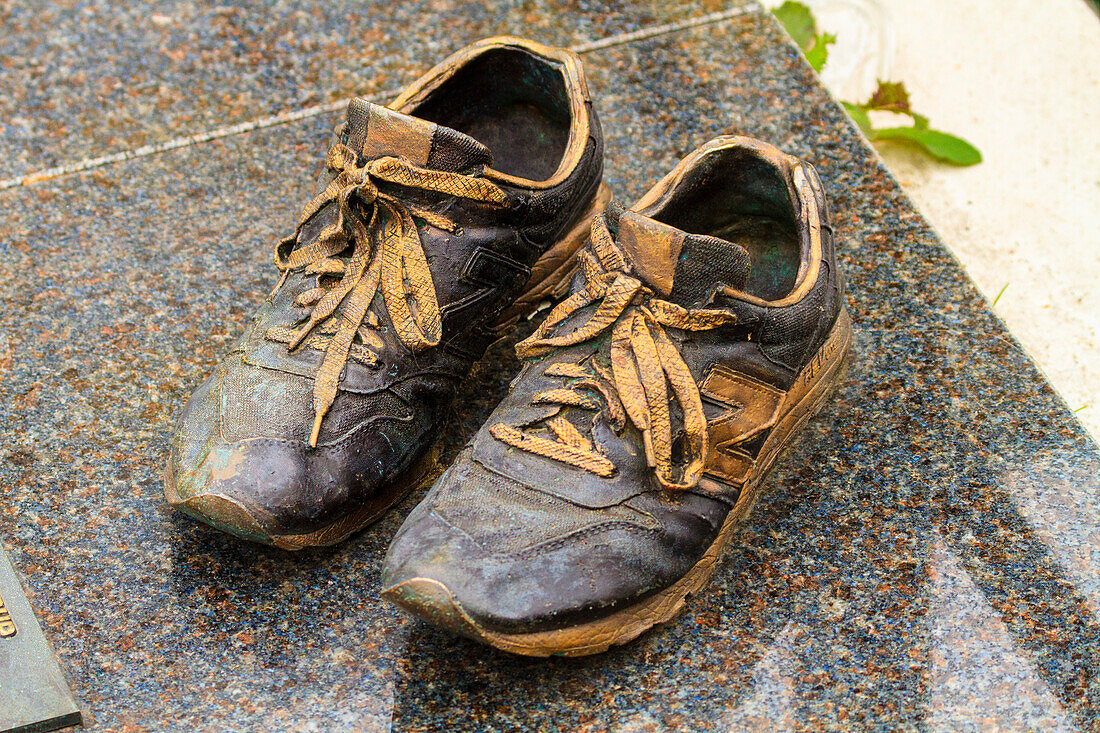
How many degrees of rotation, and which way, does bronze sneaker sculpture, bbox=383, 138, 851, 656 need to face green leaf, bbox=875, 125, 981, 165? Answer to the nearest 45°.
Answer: approximately 135° to its right

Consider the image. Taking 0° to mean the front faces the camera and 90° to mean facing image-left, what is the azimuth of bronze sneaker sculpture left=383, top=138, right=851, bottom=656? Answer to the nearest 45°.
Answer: approximately 45°

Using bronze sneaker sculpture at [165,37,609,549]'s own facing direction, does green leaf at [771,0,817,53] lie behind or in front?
behind

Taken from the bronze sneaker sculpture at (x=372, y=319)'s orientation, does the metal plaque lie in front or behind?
in front

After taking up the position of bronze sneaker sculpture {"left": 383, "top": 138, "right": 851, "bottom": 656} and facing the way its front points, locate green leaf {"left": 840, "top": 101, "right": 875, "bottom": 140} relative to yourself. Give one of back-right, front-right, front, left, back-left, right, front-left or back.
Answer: back-right

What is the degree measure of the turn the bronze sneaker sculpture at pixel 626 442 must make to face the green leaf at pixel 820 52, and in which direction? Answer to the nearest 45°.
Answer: approximately 135° to its right

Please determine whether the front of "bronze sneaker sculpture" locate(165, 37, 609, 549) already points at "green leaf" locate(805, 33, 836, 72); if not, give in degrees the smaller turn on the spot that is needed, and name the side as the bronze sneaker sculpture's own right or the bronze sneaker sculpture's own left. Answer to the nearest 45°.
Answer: approximately 180°

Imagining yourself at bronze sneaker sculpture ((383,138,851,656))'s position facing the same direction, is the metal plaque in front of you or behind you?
in front

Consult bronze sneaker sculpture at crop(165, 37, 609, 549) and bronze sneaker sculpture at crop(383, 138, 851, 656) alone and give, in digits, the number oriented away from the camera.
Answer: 0

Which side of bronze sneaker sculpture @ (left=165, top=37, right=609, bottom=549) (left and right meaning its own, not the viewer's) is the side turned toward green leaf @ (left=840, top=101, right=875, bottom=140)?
back

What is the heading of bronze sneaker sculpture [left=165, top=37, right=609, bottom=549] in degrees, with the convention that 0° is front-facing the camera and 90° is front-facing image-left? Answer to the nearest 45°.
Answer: approximately 45°
